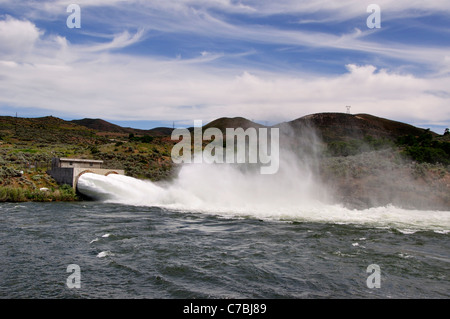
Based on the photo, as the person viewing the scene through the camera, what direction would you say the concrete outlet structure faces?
facing the viewer and to the right of the viewer
